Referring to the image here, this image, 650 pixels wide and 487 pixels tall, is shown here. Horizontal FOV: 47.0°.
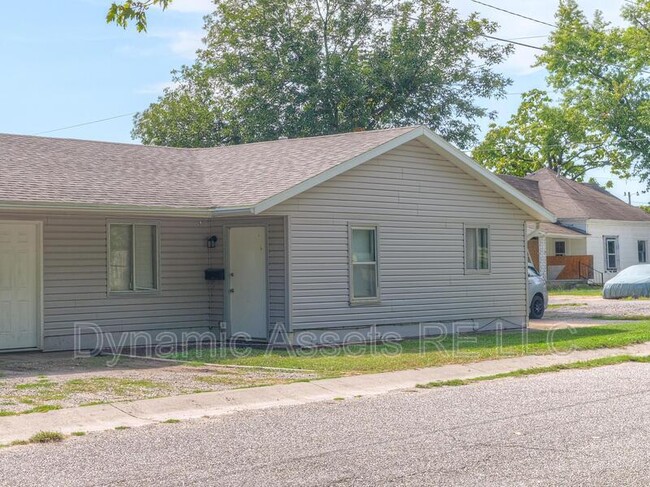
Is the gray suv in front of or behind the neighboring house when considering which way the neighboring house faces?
in front

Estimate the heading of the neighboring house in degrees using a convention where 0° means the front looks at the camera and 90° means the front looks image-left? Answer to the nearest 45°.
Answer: approximately 45°
